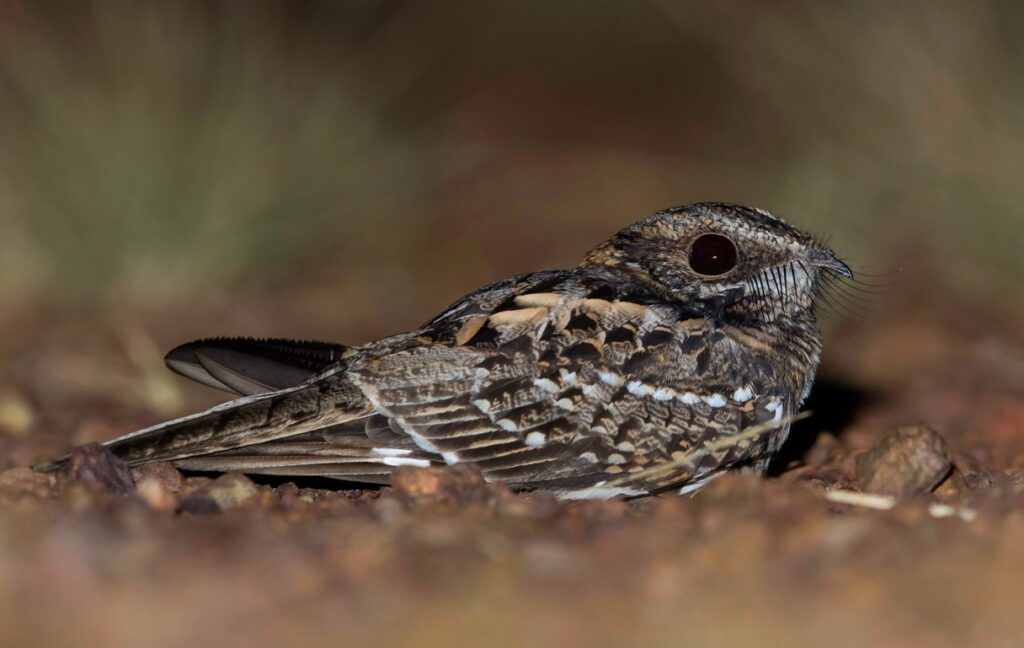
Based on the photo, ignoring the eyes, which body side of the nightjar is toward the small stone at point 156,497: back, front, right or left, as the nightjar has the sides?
back

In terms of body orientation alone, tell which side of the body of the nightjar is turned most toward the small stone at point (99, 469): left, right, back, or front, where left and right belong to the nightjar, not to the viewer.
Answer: back

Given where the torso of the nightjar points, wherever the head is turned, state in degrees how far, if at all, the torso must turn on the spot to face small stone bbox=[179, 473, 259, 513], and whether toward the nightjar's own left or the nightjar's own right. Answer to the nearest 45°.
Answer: approximately 180°

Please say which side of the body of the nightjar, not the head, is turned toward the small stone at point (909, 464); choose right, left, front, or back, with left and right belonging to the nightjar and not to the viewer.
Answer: front

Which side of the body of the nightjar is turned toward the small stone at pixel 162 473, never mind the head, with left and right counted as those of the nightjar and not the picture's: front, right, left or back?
back

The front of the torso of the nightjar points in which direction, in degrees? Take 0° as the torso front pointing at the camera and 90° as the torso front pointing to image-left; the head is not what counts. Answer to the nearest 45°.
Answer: approximately 270°

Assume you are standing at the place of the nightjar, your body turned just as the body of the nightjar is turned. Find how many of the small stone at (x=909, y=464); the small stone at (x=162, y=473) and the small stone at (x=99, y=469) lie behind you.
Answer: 2
